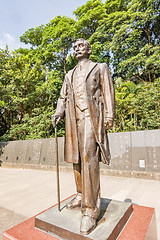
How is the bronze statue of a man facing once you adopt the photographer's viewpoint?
facing the viewer and to the left of the viewer
